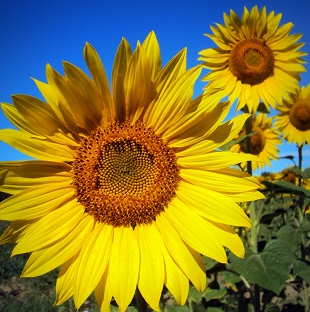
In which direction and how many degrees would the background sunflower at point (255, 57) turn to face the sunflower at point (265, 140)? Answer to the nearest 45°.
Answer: approximately 180°

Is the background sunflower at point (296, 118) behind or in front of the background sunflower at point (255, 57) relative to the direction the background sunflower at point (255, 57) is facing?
behind

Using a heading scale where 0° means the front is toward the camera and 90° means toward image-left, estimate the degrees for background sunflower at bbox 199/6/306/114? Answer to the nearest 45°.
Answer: approximately 0°

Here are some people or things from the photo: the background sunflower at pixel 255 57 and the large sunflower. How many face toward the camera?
2

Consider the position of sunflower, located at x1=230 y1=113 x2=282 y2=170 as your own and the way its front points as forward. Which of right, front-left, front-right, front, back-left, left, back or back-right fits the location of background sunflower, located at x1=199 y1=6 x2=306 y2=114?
front

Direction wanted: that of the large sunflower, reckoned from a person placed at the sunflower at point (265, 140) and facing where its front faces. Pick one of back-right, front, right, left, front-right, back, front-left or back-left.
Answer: front

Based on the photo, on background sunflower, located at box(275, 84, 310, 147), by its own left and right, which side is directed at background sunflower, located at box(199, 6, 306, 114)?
front

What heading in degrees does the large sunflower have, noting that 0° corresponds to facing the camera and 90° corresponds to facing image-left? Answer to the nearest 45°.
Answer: approximately 0°
